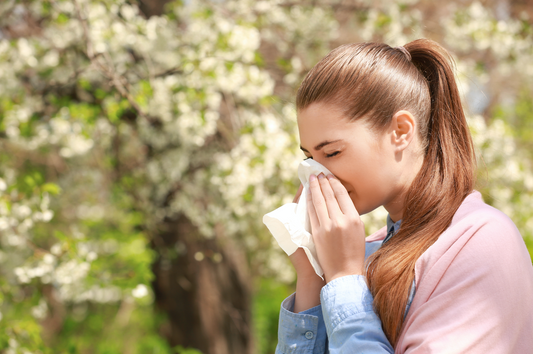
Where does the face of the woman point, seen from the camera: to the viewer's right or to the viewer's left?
to the viewer's left

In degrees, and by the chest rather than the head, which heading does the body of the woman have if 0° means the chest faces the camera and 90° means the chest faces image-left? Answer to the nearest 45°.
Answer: approximately 90°

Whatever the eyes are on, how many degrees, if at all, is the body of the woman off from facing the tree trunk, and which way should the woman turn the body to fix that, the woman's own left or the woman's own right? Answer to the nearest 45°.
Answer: approximately 45° to the woman's own right
